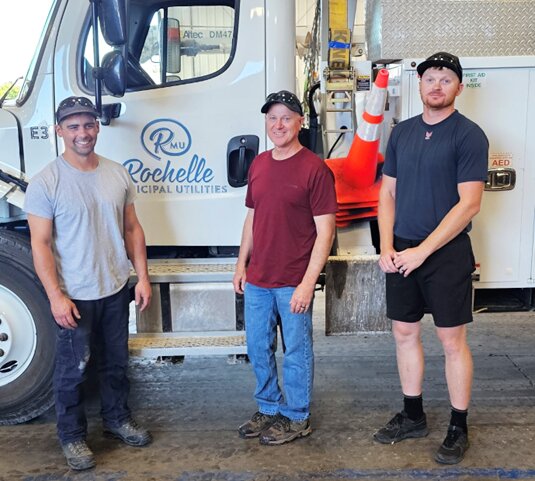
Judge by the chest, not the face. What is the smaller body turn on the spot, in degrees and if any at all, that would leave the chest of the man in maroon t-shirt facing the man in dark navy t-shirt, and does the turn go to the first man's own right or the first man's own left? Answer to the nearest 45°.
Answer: approximately 135° to the first man's own left

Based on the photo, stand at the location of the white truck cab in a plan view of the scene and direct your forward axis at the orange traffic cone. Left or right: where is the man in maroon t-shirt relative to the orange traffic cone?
right

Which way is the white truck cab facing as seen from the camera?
to the viewer's left

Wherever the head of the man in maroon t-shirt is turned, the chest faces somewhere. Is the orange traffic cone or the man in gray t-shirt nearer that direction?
the man in gray t-shirt

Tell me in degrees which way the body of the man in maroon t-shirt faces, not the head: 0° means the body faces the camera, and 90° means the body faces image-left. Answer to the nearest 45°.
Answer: approximately 45°

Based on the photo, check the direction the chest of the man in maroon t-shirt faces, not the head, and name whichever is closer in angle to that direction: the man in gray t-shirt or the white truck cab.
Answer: the man in gray t-shirt

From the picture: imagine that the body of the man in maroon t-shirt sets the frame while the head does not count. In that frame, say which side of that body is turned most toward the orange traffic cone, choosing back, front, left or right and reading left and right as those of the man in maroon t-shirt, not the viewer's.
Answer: back

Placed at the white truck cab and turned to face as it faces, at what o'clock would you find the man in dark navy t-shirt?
The man in dark navy t-shirt is roughly at 7 o'clock from the white truck cab.

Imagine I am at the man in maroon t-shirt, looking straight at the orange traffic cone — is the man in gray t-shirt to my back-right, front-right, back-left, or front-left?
back-left

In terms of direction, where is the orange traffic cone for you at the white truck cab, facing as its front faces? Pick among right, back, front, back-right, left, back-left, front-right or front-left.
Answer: back

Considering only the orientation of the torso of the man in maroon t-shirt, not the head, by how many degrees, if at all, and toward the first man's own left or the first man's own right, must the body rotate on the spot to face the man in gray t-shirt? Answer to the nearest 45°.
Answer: approximately 45° to the first man's own right

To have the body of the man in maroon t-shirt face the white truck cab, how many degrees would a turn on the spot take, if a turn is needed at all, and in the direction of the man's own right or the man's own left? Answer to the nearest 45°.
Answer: approximately 90° to the man's own right
